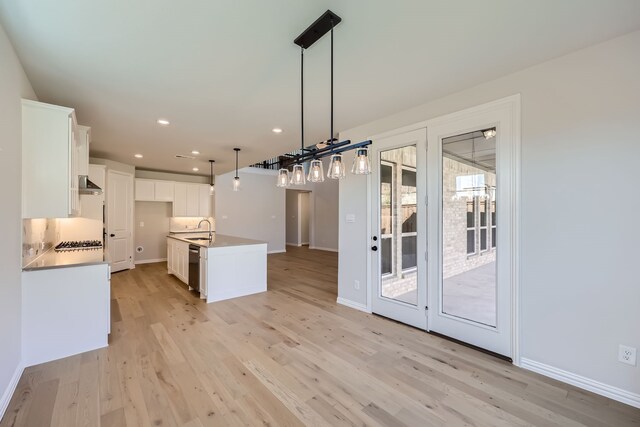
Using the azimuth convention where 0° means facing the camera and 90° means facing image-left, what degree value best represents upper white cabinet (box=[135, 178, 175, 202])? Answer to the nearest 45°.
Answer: approximately 0°

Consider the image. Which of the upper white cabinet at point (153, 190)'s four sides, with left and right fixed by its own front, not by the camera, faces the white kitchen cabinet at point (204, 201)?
left

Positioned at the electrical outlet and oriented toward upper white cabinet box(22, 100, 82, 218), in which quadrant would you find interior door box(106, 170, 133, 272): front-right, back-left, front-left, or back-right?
front-right

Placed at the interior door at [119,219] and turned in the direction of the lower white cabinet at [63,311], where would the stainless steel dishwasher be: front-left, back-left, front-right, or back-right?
front-left

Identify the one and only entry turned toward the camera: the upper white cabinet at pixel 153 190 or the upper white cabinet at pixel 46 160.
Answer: the upper white cabinet at pixel 153 190

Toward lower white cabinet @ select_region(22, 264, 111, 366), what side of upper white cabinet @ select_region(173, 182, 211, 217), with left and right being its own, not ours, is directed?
front

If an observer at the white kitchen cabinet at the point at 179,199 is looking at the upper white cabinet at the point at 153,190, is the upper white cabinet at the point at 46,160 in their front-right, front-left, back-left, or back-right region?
front-left

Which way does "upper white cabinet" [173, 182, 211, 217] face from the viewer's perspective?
toward the camera

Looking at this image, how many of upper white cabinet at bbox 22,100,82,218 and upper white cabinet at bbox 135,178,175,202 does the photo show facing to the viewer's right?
1

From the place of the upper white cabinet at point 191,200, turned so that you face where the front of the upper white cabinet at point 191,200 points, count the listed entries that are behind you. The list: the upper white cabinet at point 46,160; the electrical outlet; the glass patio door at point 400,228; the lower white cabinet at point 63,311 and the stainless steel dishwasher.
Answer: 0

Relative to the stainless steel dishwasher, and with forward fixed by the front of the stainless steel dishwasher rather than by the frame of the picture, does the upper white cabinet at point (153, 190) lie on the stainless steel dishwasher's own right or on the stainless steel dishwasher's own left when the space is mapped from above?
on the stainless steel dishwasher's own right

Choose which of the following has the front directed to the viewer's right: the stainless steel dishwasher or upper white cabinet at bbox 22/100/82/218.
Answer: the upper white cabinet

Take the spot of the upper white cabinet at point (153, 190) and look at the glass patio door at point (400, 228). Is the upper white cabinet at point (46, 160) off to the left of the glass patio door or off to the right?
right

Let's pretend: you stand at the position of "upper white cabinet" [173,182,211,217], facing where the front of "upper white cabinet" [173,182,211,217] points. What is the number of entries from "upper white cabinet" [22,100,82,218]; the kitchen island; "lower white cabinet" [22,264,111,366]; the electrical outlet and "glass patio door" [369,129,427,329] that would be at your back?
0

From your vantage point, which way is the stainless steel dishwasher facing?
to the viewer's left

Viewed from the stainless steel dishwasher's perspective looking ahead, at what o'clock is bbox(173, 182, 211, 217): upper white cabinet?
The upper white cabinet is roughly at 3 o'clock from the stainless steel dishwasher.

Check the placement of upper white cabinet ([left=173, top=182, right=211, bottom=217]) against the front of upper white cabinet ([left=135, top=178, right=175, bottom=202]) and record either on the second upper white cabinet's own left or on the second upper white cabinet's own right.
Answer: on the second upper white cabinet's own left

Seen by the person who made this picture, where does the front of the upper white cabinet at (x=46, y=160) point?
facing to the right of the viewer

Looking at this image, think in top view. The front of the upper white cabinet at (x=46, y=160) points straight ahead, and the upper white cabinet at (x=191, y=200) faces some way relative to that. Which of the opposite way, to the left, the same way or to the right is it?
to the right
